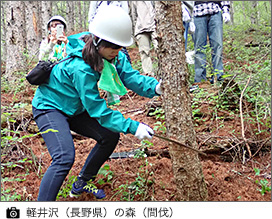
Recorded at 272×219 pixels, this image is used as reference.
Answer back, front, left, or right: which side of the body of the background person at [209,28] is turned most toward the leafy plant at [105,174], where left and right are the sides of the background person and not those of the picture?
front

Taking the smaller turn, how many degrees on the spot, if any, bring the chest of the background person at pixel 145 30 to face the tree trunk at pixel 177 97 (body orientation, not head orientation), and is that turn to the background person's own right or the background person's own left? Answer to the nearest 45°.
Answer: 0° — they already face it

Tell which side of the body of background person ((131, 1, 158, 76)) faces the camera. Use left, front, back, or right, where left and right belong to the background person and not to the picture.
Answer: front

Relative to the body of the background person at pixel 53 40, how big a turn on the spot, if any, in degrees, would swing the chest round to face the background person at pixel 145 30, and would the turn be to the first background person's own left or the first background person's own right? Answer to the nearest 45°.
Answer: approximately 90° to the first background person's own left

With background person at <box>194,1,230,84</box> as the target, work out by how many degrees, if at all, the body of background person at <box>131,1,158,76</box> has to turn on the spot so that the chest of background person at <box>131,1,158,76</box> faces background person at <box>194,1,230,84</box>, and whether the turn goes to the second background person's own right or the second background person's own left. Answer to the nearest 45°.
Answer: approximately 45° to the second background person's own left

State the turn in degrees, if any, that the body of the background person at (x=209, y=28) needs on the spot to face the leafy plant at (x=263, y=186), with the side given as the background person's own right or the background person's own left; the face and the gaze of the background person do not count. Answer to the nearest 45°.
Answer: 0° — they already face it

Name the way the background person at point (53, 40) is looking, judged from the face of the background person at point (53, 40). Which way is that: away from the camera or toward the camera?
toward the camera

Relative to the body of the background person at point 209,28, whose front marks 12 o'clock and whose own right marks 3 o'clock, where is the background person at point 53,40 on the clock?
the background person at point 53,40 is roughly at 2 o'clock from the background person at point 209,28.

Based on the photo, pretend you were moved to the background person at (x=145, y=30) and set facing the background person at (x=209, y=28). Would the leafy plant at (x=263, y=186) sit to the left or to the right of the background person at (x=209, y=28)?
right

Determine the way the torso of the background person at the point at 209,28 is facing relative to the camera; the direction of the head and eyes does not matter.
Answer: toward the camera
